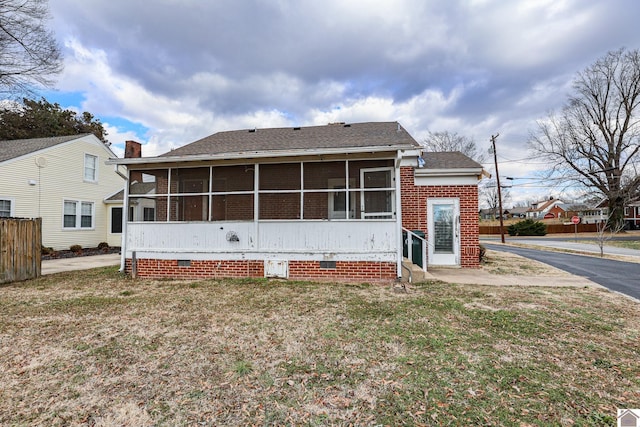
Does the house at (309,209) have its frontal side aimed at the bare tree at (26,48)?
no

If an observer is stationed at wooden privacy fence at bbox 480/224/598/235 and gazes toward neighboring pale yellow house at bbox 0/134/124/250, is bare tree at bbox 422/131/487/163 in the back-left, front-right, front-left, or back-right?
front-right
